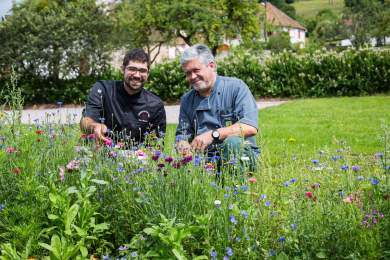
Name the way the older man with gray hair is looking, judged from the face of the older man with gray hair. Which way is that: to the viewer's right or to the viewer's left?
to the viewer's left

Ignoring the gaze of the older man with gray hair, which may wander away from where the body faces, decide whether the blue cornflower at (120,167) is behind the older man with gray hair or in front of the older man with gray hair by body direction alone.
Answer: in front

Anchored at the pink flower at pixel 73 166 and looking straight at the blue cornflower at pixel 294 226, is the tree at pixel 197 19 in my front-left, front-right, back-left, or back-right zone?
back-left

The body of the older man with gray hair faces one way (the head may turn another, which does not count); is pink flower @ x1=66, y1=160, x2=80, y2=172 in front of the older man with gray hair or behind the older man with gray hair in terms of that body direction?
in front

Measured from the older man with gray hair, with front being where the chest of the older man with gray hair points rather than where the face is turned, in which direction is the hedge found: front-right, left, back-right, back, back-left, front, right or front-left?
back-right

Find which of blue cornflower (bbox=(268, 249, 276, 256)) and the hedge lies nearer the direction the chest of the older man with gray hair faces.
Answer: the blue cornflower

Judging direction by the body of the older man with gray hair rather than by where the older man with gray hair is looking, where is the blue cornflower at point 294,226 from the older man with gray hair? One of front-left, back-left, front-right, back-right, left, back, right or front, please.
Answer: front-left

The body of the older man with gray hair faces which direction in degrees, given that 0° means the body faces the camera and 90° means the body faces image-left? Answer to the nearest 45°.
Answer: approximately 45°

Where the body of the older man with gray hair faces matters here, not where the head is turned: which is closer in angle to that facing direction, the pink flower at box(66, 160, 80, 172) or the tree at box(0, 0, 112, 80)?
the pink flower

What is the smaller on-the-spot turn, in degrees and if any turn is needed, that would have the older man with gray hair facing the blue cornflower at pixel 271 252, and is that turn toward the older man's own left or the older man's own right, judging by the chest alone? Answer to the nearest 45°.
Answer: approximately 45° to the older man's own left
